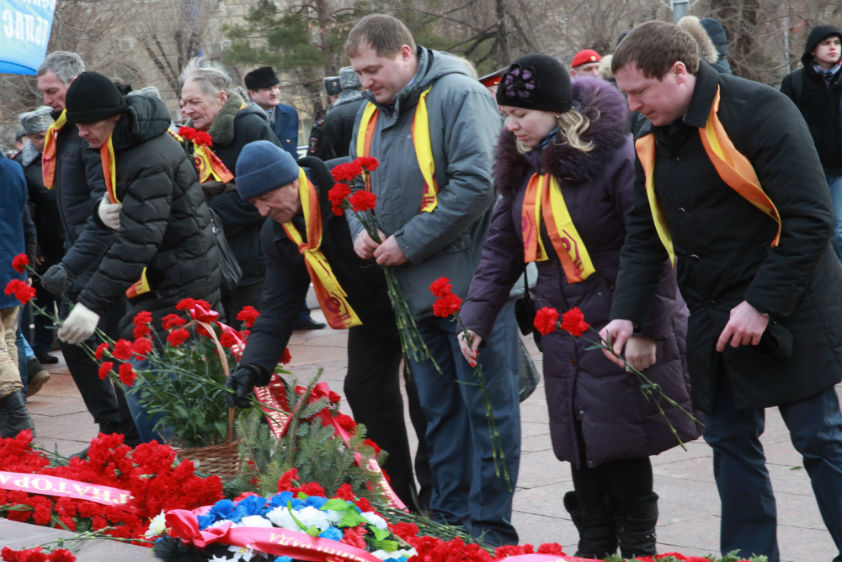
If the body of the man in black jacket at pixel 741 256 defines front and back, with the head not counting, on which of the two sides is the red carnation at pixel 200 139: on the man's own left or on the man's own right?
on the man's own right

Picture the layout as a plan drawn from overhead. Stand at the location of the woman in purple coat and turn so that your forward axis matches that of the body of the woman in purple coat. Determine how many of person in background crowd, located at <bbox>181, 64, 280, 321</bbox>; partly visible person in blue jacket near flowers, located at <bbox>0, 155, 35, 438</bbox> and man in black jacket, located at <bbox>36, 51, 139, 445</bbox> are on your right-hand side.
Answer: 3

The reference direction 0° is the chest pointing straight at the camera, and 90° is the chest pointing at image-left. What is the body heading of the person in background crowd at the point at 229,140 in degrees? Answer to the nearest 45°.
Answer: approximately 45°

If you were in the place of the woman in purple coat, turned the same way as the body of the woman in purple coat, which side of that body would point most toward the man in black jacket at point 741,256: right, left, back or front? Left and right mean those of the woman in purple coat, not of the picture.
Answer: left

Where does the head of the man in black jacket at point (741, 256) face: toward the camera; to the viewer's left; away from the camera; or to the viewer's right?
to the viewer's left

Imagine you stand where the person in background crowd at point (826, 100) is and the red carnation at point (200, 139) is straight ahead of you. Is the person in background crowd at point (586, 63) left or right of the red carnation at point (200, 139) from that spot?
right
